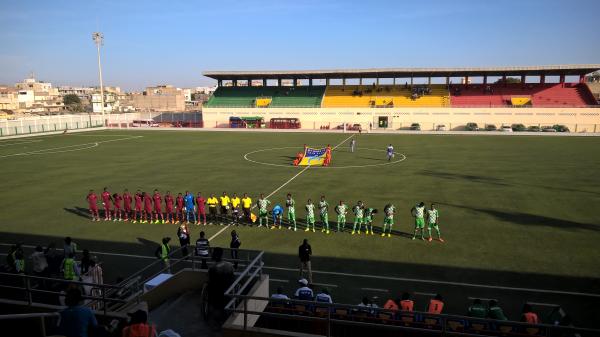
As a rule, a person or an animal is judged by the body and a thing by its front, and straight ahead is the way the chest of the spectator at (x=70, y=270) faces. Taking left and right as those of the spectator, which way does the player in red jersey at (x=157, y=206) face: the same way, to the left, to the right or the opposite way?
the opposite way

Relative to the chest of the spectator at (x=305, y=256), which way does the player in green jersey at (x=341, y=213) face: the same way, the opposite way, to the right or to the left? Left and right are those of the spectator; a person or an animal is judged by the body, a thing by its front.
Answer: the opposite way

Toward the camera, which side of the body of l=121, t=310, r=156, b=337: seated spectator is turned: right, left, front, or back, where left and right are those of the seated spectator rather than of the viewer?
back

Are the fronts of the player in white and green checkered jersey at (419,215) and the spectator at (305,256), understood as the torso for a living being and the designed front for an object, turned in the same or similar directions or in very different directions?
very different directions

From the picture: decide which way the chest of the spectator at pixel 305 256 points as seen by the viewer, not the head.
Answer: away from the camera

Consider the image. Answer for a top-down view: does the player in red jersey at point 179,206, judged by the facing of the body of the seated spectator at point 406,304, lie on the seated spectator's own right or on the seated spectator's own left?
on the seated spectator's own left

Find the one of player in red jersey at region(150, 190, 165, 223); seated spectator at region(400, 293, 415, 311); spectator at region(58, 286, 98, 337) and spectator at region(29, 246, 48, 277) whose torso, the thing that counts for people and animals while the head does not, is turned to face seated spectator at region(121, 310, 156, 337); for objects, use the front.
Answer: the player in red jersey

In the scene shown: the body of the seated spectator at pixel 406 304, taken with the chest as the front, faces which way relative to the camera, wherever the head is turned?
away from the camera

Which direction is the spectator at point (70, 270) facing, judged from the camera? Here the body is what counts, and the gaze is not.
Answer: away from the camera

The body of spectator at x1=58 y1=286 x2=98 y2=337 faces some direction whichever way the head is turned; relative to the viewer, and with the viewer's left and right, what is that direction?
facing away from the viewer

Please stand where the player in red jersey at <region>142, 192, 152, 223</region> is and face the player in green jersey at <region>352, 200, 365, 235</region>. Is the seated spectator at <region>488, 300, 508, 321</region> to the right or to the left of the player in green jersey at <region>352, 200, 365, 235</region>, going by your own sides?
right
